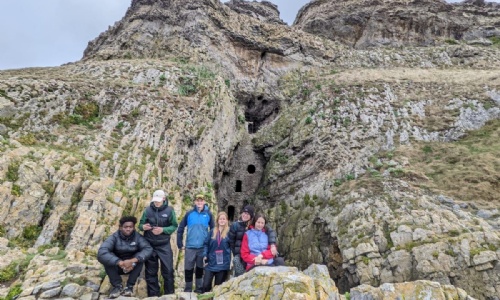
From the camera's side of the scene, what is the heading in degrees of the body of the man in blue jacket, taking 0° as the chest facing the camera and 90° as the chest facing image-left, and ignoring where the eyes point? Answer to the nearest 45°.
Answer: approximately 0°

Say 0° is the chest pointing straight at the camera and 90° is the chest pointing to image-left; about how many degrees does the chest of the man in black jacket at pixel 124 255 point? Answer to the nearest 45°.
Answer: approximately 0°

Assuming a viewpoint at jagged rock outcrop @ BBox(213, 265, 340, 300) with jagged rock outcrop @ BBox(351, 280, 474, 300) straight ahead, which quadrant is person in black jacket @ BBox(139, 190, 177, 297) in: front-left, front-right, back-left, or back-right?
back-left

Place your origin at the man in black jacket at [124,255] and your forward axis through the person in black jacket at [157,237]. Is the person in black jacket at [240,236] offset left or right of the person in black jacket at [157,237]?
right

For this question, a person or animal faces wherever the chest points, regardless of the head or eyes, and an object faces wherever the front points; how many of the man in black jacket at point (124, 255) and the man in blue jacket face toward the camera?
2

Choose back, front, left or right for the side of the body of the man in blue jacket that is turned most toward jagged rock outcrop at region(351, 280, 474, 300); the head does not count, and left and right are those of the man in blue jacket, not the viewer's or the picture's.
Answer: left
